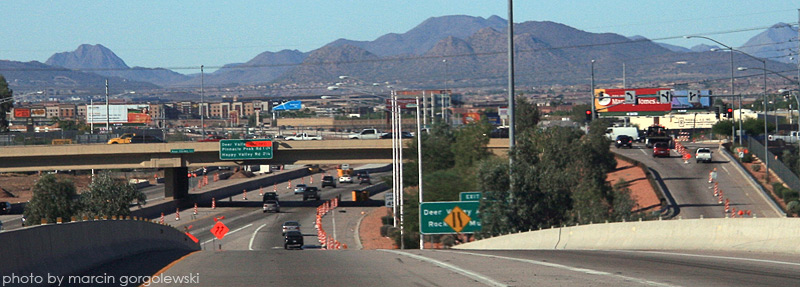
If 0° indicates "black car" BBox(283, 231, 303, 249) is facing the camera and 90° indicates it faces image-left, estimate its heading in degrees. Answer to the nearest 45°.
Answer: approximately 180°

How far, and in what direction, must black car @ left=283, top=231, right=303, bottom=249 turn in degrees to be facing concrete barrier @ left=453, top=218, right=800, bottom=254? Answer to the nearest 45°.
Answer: approximately 135° to its right

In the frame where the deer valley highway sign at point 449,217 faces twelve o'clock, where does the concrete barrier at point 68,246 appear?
The concrete barrier is roughly at 1 o'clock from the deer valley highway sign.

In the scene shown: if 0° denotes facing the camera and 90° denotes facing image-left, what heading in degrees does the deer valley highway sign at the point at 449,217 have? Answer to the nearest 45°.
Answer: approximately 0°
